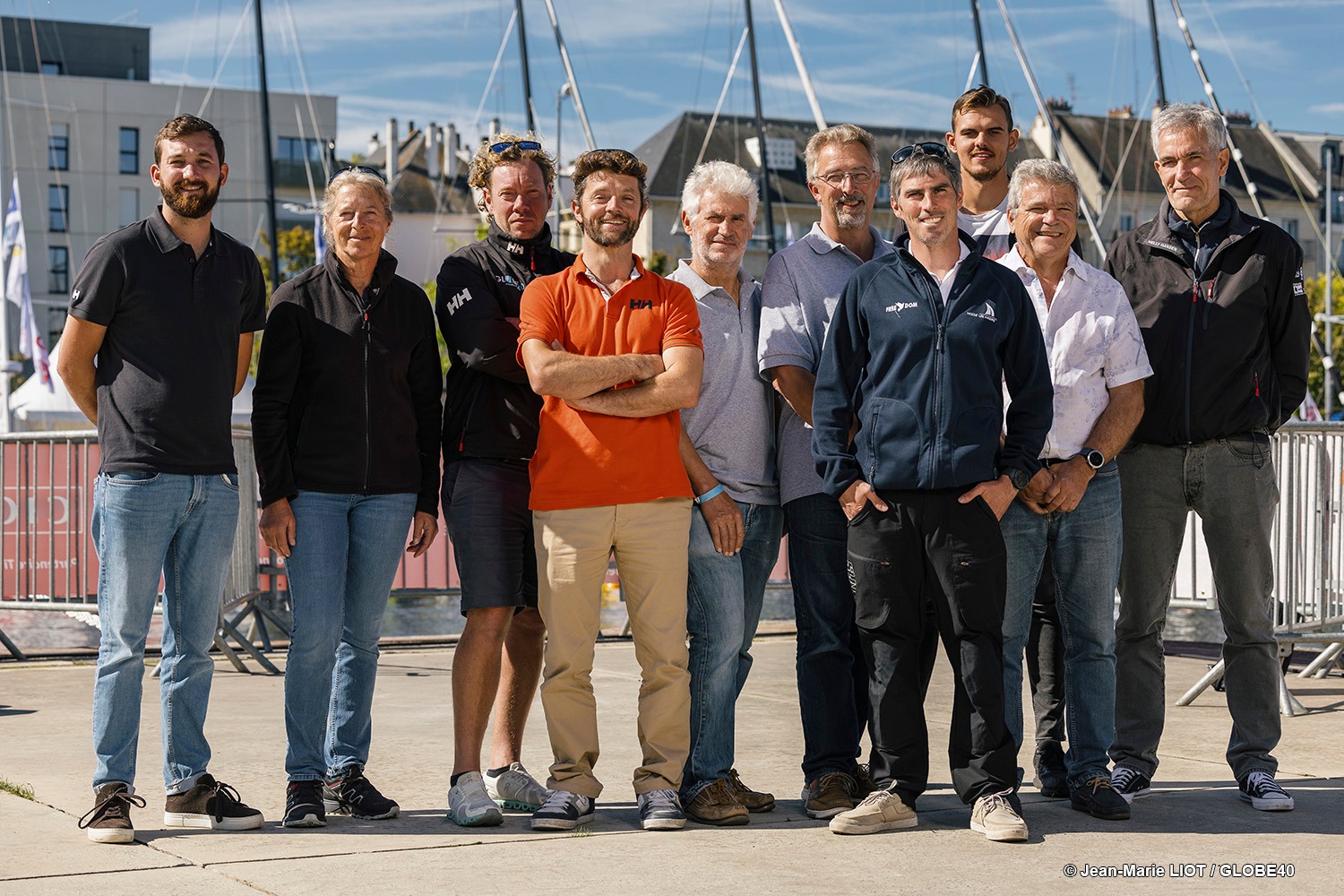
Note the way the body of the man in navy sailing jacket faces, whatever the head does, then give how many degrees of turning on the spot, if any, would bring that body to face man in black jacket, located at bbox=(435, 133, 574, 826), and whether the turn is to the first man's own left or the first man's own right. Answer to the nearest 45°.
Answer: approximately 90° to the first man's own right

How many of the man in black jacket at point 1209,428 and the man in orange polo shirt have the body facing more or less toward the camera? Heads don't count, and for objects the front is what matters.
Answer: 2

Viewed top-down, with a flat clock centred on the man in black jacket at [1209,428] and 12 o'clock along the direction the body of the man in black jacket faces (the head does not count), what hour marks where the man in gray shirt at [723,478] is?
The man in gray shirt is roughly at 2 o'clock from the man in black jacket.

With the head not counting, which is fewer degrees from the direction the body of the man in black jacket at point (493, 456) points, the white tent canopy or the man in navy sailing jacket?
the man in navy sailing jacket

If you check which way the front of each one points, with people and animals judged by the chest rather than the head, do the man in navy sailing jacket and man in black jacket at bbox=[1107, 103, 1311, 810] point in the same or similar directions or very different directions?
same or similar directions

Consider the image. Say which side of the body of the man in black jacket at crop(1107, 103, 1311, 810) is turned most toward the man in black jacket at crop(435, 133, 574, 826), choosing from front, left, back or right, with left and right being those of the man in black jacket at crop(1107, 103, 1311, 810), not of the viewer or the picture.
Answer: right

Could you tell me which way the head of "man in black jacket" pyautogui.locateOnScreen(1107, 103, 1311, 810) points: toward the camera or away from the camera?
toward the camera

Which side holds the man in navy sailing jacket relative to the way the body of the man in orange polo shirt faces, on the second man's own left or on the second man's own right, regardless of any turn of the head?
on the second man's own left

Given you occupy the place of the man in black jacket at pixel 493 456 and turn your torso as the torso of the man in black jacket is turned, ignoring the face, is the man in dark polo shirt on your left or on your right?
on your right

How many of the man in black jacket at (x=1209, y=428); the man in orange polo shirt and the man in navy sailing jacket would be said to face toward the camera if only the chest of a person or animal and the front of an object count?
3

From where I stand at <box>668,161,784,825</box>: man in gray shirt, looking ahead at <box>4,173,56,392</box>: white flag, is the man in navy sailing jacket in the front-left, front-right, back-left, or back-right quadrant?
back-right

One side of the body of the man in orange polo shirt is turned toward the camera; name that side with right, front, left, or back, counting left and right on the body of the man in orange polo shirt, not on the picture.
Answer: front

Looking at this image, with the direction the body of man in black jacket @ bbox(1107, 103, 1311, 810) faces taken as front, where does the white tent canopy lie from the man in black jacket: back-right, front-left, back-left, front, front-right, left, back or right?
back-right

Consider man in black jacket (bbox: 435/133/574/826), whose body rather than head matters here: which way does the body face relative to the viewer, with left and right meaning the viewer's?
facing the viewer and to the right of the viewer
